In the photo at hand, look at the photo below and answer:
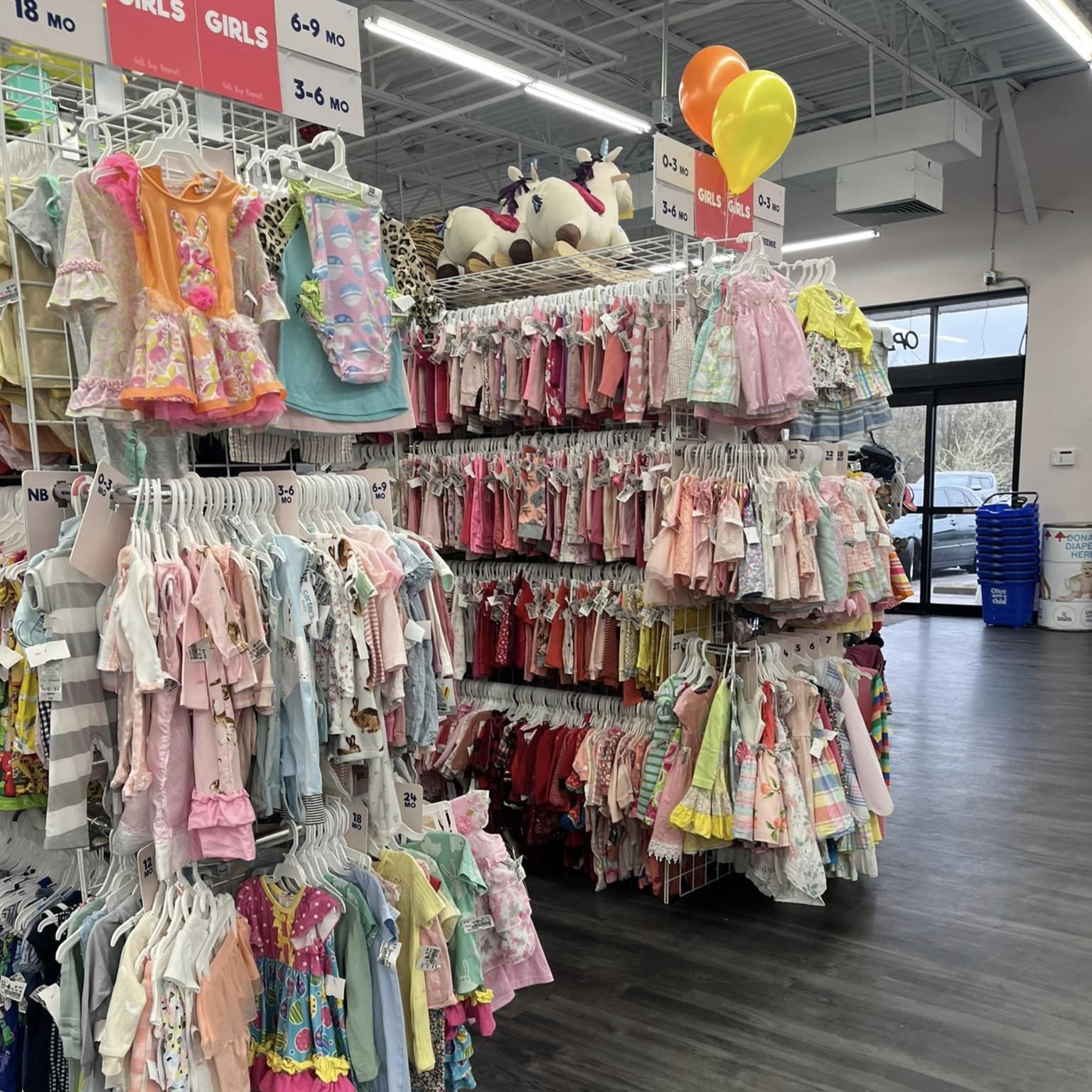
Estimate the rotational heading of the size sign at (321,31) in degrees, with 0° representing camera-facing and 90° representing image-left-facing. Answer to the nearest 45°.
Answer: approximately 315°

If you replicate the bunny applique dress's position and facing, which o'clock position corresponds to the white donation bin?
The white donation bin is roughly at 8 o'clock from the bunny applique dress.

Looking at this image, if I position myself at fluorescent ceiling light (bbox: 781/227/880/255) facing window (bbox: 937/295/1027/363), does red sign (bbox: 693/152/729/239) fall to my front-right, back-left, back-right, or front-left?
back-right

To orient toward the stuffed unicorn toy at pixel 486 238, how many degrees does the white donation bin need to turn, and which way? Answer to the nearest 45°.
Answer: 0° — it already faces it

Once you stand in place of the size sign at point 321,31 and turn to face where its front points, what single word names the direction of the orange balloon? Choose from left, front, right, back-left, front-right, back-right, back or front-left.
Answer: left

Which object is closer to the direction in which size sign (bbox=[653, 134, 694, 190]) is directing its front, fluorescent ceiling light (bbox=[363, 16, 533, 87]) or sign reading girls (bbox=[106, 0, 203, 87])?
the sign reading girls

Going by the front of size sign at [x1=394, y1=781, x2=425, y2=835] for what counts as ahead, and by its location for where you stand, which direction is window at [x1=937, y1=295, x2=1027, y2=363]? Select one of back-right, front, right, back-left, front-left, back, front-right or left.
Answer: back-left
